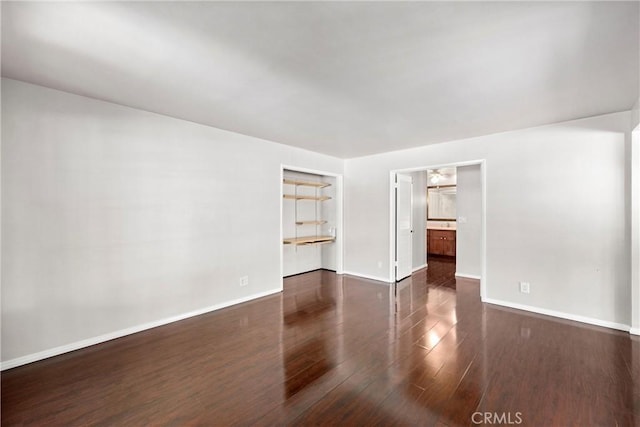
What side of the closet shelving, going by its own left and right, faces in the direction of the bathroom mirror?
left

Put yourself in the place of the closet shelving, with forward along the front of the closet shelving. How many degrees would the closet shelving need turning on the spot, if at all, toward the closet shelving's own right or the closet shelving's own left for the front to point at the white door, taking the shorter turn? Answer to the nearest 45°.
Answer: approximately 45° to the closet shelving's own left

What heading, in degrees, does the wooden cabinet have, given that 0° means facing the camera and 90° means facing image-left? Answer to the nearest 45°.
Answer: approximately 0°

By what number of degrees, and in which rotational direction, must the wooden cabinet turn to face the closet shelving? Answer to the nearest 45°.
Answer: approximately 45° to its right

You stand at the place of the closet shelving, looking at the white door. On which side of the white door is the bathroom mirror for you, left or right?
left

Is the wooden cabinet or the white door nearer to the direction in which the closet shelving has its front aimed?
the white door

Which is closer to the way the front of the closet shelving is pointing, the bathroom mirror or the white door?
the white door

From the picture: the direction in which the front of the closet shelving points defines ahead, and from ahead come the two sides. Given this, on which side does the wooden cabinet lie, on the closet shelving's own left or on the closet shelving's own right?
on the closet shelving's own left
